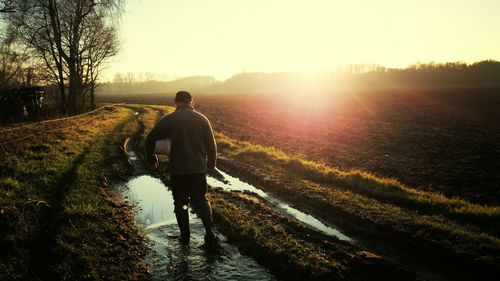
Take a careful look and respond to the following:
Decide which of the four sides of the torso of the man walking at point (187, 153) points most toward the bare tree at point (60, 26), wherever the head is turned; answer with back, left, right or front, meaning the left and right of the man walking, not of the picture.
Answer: front

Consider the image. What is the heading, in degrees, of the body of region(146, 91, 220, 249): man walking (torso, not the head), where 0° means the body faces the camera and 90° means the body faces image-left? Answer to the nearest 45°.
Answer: approximately 180°

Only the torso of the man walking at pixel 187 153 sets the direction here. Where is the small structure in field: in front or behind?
in front
